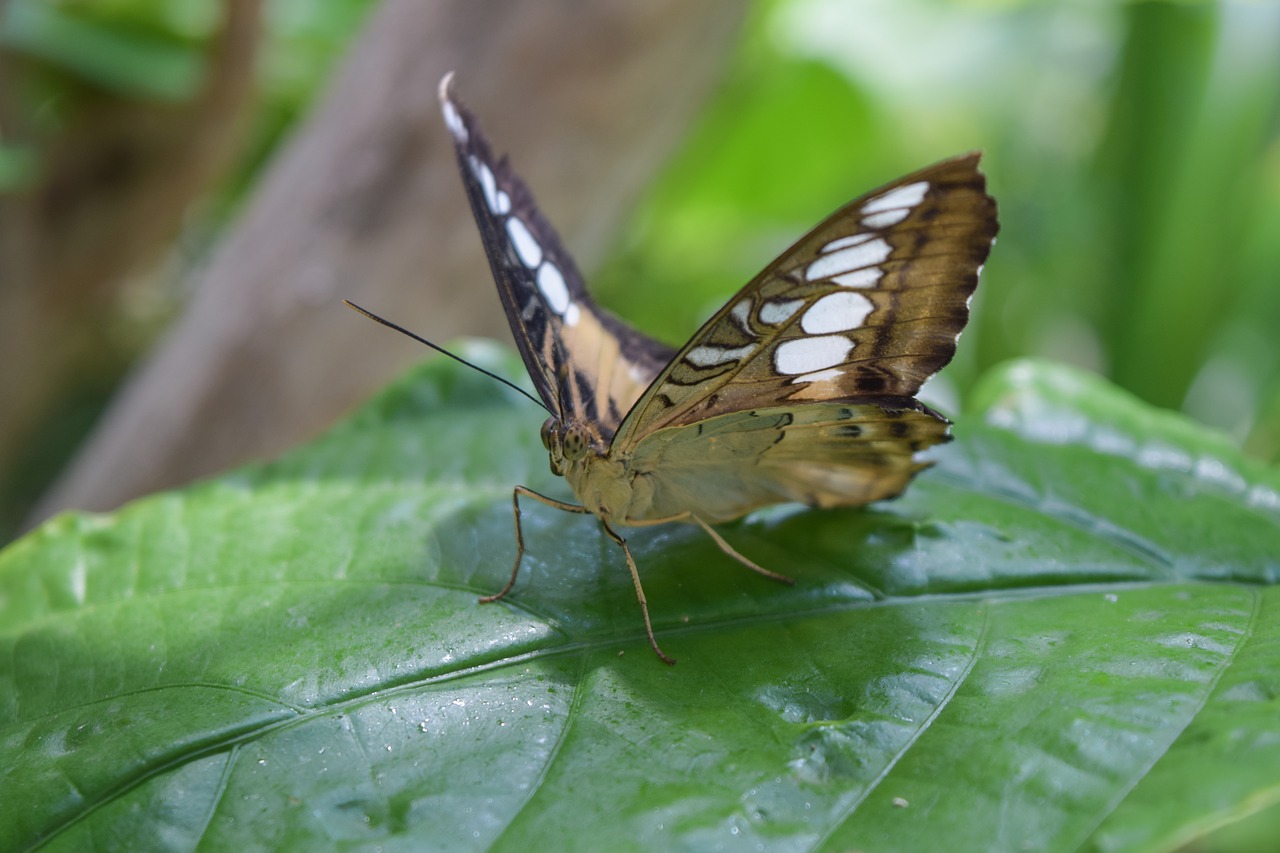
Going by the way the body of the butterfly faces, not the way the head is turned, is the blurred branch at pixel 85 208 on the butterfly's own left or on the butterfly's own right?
on the butterfly's own right

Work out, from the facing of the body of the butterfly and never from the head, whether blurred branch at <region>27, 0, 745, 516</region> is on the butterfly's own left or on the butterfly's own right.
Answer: on the butterfly's own right

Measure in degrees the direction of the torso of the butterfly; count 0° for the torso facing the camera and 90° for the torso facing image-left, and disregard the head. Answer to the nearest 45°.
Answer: approximately 45°
